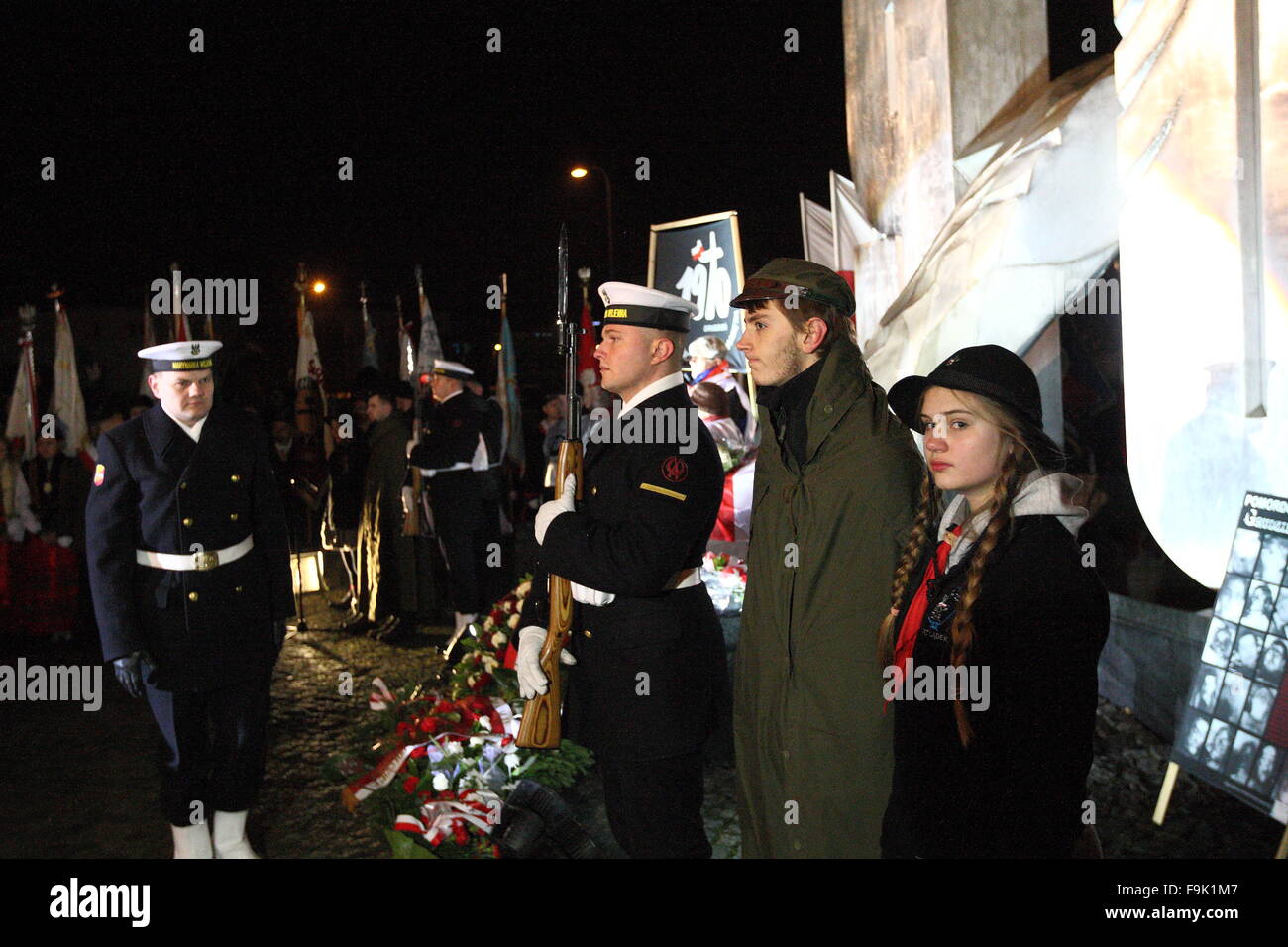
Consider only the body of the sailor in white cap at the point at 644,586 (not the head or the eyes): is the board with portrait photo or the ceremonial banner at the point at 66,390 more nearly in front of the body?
the ceremonial banner

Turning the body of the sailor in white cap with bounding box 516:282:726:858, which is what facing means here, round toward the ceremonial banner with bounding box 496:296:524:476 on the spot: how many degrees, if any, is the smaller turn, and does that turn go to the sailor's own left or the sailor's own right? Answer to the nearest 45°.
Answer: approximately 90° to the sailor's own right

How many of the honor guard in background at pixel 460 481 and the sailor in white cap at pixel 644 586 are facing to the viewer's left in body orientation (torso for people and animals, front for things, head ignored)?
2

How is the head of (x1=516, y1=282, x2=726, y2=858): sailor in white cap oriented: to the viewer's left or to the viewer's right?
to the viewer's left

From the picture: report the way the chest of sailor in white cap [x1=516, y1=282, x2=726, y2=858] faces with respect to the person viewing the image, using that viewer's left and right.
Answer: facing to the left of the viewer

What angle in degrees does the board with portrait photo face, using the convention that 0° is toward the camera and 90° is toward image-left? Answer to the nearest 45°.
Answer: approximately 45°

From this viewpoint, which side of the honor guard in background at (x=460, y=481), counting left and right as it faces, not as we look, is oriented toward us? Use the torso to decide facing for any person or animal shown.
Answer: left

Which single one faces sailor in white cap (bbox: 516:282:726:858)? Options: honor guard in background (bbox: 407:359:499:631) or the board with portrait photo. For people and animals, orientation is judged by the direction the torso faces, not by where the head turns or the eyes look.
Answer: the board with portrait photo
